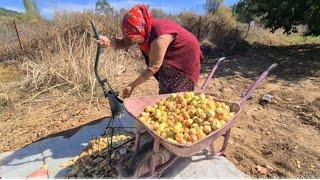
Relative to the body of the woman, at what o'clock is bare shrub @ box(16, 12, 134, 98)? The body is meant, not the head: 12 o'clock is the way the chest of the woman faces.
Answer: The bare shrub is roughly at 2 o'clock from the woman.

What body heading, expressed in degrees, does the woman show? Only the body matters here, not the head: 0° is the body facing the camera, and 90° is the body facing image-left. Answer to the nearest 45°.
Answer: approximately 90°

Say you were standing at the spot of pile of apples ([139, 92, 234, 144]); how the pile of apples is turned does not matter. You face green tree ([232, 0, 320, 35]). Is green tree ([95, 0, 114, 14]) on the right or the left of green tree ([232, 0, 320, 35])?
left

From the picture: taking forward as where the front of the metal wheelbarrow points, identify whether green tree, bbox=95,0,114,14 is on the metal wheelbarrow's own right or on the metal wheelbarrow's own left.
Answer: on the metal wheelbarrow's own right

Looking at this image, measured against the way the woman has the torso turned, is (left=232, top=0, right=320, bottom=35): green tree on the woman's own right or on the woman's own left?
on the woman's own right

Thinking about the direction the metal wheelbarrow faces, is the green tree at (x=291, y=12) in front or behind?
behind

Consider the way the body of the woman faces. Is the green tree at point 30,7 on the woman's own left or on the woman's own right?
on the woman's own right
